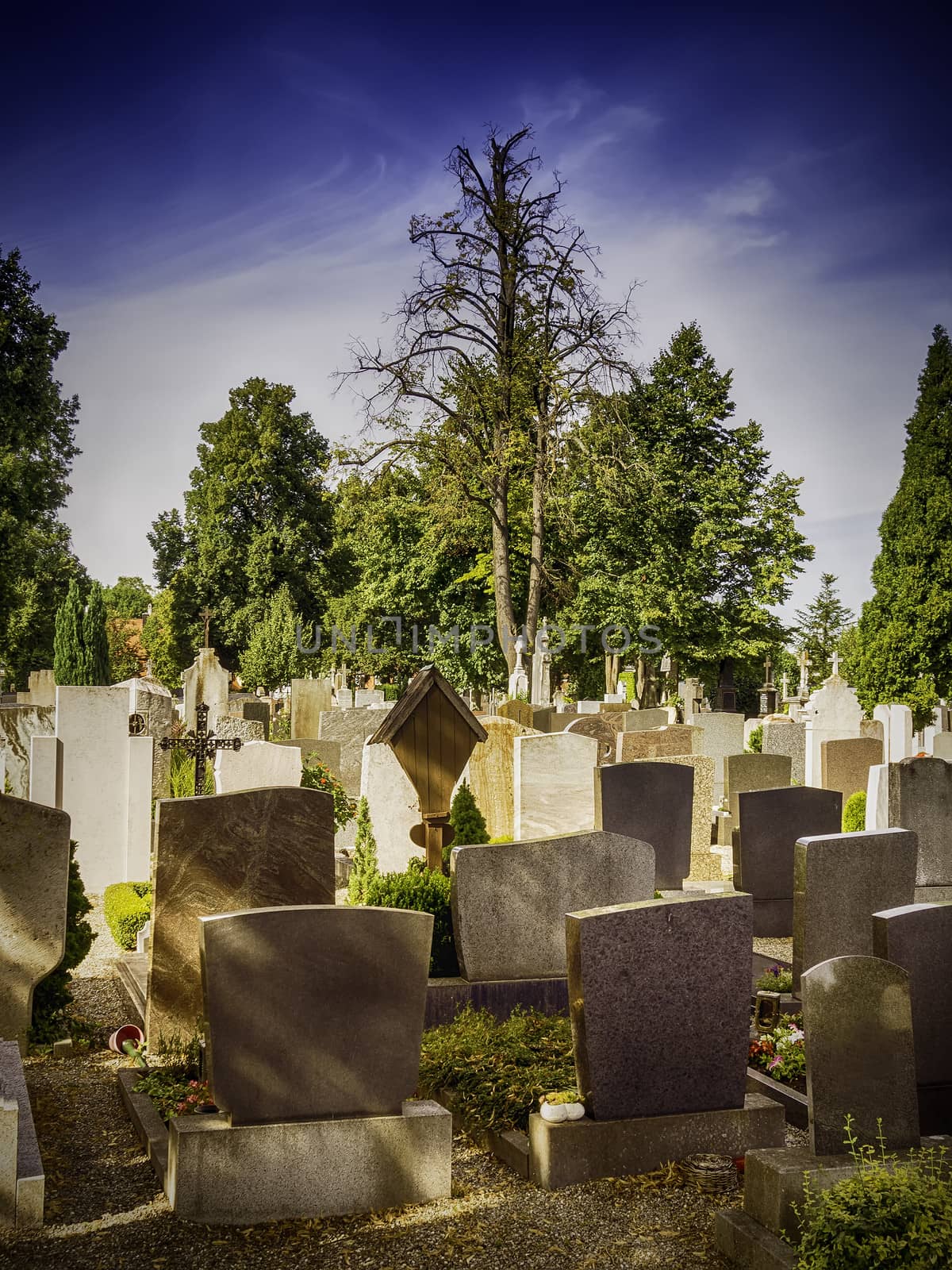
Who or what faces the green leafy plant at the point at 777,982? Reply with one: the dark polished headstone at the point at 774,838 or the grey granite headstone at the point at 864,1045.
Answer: the grey granite headstone

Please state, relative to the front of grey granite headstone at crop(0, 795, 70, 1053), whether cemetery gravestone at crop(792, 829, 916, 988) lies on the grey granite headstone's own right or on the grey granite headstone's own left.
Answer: on the grey granite headstone's own right

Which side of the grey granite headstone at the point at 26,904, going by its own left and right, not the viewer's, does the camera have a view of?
back

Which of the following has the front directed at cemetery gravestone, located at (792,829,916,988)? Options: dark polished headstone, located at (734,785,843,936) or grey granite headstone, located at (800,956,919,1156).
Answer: the grey granite headstone

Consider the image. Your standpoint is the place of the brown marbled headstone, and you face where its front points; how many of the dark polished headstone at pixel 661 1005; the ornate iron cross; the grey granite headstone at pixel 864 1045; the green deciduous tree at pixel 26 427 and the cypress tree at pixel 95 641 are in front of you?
3
